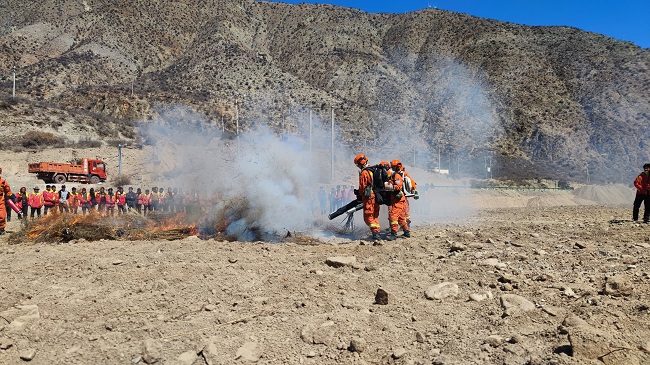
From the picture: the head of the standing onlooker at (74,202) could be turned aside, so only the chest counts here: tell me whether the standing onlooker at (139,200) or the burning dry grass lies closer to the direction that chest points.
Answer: the burning dry grass

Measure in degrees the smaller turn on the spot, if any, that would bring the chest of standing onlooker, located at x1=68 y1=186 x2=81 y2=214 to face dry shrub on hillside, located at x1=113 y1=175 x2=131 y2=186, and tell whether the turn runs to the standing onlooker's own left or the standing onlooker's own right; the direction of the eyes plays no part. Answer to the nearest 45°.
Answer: approximately 180°

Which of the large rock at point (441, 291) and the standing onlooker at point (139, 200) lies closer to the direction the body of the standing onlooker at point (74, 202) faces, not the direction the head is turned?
the large rock

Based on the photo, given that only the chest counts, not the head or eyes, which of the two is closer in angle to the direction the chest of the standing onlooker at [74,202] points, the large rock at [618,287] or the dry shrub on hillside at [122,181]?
the large rock

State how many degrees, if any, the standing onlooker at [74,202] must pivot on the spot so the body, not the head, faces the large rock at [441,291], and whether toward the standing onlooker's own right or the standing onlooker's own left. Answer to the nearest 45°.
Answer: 0° — they already face it

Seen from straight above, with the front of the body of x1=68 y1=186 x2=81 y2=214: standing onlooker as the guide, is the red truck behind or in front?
behind

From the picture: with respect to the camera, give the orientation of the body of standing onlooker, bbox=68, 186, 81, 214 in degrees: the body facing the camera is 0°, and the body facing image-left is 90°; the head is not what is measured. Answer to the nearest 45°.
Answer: approximately 0°

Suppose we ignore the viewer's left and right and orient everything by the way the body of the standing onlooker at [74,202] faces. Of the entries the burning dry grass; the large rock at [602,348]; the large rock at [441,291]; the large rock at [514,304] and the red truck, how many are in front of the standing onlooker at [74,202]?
4

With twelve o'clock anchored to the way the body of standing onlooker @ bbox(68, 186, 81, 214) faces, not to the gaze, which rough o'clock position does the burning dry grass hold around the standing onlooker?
The burning dry grass is roughly at 12 o'clock from the standing onlooker.
